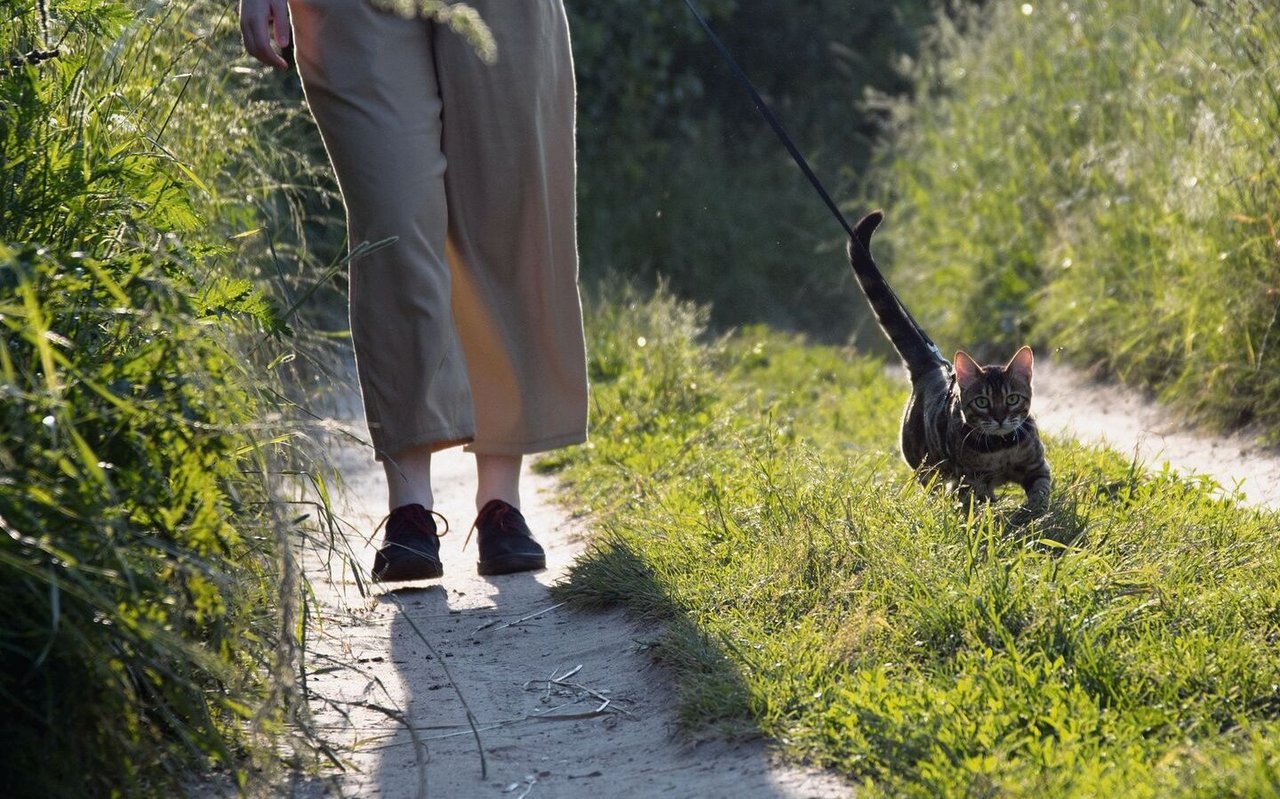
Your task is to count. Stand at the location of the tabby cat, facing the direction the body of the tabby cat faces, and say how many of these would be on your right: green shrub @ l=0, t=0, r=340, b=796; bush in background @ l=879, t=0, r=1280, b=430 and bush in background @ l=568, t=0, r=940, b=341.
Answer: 1

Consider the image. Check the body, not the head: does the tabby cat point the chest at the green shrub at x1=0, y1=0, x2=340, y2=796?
no

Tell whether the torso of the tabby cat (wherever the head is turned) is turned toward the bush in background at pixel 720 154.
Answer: no

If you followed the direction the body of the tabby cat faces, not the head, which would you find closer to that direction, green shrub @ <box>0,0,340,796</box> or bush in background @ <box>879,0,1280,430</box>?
the green shrub

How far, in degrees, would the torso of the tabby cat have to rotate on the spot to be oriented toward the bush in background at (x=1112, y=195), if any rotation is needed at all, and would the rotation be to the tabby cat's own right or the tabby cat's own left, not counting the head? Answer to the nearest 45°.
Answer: approximately 135° to the tabby cat's own left

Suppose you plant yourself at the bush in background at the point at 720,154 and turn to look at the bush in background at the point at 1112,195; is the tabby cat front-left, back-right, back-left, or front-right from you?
front-right

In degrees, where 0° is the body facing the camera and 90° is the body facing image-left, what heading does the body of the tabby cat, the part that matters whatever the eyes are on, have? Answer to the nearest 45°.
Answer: approximately 315°
